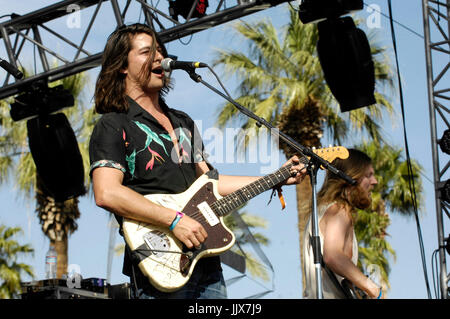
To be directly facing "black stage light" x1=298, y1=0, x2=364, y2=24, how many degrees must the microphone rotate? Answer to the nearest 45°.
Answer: approximately 135° to its right

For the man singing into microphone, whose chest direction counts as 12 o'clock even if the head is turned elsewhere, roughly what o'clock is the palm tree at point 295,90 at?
The palm tree is roughly at 8 o'clock from the man singing into microphone.

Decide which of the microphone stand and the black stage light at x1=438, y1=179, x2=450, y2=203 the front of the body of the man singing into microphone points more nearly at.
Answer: the microphone stand

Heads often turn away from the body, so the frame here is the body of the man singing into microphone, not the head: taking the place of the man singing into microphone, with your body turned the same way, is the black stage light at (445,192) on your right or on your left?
on your left

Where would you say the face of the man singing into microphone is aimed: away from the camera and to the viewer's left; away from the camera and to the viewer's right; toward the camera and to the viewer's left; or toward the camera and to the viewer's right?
toward the camera and to the viewer's right

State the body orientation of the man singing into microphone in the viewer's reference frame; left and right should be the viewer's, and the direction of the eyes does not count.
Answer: facing the viewer and to the right of the viewer

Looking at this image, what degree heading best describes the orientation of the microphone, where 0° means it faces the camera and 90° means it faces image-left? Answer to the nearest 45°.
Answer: approximately 90°
